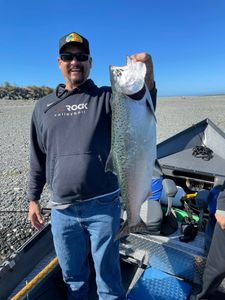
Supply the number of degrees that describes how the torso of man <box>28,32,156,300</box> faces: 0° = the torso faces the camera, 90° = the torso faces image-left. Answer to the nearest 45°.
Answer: approximately 0°

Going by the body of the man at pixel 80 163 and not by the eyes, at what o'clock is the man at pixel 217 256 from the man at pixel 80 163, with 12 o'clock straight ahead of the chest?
the man at pixel 217 256 is roughly at 9 o'clock from the man at pixel 80 163.
